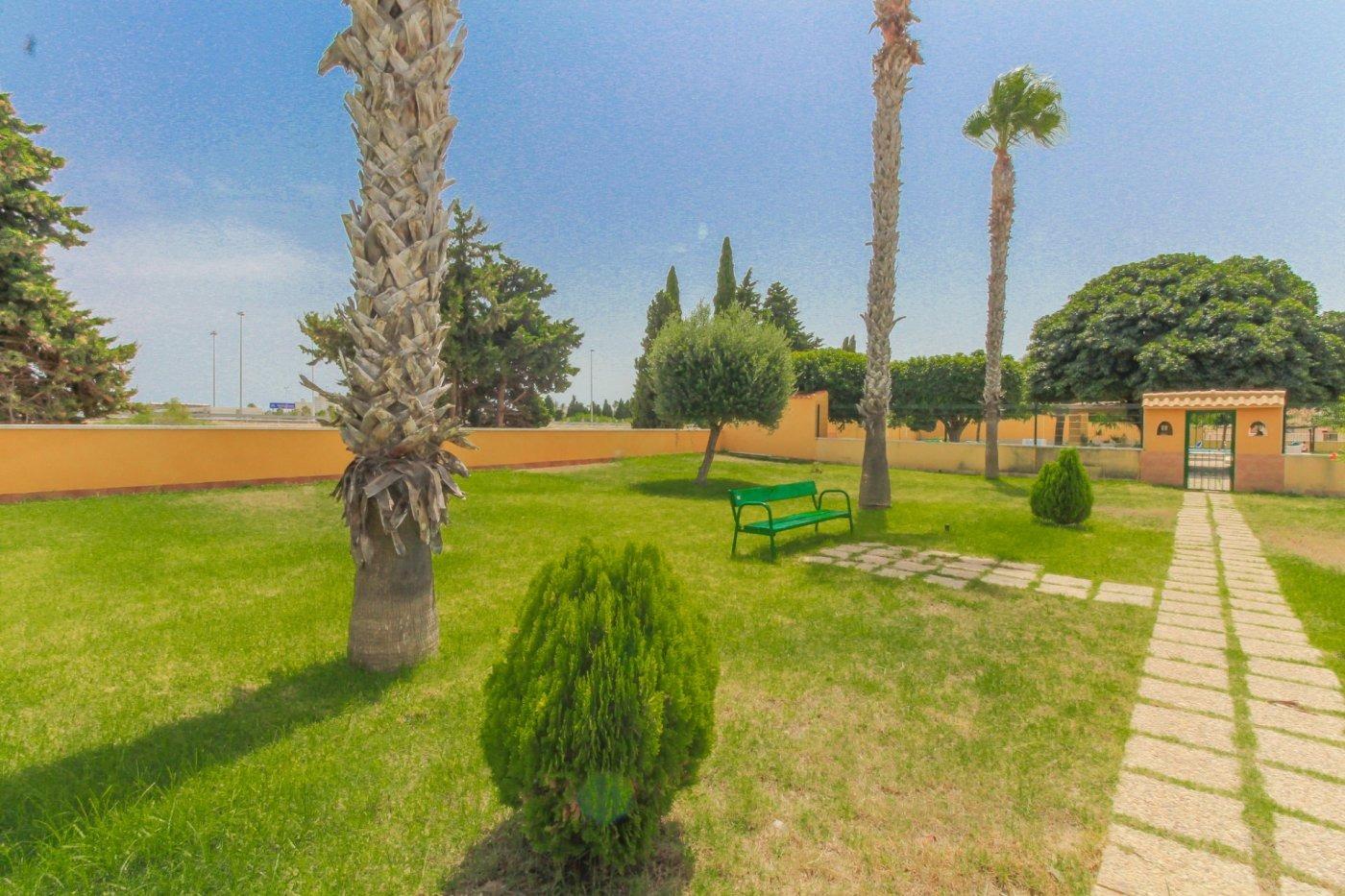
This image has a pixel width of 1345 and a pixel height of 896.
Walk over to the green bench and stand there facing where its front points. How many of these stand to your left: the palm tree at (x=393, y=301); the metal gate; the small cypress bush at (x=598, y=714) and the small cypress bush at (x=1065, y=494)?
2

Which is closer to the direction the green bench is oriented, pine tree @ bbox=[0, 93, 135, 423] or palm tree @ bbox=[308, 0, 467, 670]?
the palm tree

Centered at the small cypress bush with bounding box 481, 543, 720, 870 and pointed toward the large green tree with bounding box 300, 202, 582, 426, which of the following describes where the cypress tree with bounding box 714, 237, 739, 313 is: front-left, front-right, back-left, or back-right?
front-right

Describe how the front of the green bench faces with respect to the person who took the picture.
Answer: facing the viewer and to the right of the viewer

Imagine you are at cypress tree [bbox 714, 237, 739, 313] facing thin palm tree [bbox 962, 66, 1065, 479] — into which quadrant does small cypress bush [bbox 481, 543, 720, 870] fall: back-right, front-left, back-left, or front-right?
front-right

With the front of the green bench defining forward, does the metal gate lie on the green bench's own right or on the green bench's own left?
on the green bench's own left

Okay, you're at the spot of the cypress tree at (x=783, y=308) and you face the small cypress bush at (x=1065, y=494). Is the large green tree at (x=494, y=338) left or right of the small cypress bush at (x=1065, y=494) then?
right

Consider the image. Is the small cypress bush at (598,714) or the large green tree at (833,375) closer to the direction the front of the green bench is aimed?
the small cypress bush

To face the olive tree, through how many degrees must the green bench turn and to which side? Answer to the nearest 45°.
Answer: approximately 135° to its left

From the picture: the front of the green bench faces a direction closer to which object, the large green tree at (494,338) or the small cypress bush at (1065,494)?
the small cypress bush

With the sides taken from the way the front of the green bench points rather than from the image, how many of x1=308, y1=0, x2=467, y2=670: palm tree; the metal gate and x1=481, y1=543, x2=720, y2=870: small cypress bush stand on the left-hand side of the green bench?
1

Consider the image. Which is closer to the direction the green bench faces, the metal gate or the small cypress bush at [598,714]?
the small cypress bush

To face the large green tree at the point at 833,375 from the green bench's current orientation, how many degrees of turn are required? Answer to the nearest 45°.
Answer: approximately 135° to its left

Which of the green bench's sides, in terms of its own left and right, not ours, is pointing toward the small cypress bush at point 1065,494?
left

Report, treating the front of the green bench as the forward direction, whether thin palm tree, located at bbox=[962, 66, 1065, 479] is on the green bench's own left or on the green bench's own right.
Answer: on the green bench's own left
